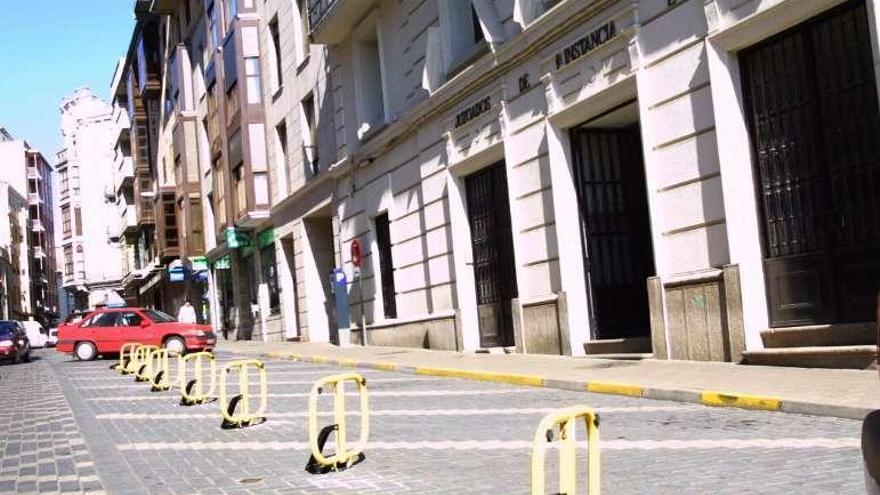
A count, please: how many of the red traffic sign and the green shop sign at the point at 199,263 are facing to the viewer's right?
0

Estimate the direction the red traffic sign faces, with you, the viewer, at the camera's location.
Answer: facing the viewer and to the left of the viewer

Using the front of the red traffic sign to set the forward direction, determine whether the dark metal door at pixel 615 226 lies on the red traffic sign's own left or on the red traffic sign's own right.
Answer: on the red traffic sign's own left

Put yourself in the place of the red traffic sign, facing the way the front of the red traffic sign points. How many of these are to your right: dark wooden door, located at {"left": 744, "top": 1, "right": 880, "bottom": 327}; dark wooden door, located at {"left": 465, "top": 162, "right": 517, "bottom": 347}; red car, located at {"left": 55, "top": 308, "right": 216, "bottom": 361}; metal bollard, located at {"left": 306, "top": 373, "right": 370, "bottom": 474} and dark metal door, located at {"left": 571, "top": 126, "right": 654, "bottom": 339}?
1

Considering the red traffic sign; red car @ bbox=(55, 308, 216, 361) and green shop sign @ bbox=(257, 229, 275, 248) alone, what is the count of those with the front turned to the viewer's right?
1

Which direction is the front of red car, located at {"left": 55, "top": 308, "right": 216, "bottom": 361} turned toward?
to the viewer's right

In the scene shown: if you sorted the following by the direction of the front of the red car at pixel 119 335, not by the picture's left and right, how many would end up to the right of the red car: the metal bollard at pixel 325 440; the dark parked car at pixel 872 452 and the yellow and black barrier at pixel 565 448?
3

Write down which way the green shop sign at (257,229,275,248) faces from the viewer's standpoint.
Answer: facing the viewer

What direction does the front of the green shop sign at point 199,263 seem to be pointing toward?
toward the camera

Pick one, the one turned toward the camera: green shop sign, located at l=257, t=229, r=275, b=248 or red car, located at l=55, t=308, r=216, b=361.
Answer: the green shop sign

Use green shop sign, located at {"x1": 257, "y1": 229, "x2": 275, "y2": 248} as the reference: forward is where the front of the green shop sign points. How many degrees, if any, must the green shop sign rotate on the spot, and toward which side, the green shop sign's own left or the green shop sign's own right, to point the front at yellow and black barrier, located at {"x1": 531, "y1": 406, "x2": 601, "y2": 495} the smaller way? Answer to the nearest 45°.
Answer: approximately 90° to the green shop sign's own left

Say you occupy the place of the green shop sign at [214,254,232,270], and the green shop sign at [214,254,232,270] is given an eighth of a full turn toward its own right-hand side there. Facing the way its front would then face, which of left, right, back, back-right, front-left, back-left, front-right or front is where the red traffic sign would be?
front-left

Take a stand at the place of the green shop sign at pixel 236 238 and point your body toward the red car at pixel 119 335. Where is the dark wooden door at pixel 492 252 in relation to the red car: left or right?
left

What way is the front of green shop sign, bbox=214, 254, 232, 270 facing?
toward the camera

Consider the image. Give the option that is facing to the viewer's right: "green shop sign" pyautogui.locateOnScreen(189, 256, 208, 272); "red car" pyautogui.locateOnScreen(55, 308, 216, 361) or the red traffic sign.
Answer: the red car
